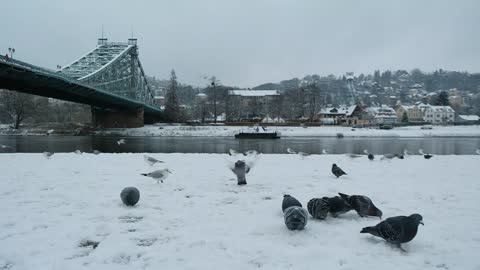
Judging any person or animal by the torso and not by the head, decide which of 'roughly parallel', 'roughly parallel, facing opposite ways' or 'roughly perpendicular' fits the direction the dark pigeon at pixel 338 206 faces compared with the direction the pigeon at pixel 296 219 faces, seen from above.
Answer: roughly perpendicular

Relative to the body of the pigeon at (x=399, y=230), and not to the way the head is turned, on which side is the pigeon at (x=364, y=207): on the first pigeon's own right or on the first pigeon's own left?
on the first pigeon's own left

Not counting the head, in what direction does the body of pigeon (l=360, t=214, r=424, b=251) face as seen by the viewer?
to the viewer's right

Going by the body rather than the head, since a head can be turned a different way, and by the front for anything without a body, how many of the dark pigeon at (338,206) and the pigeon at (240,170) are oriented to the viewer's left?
1
